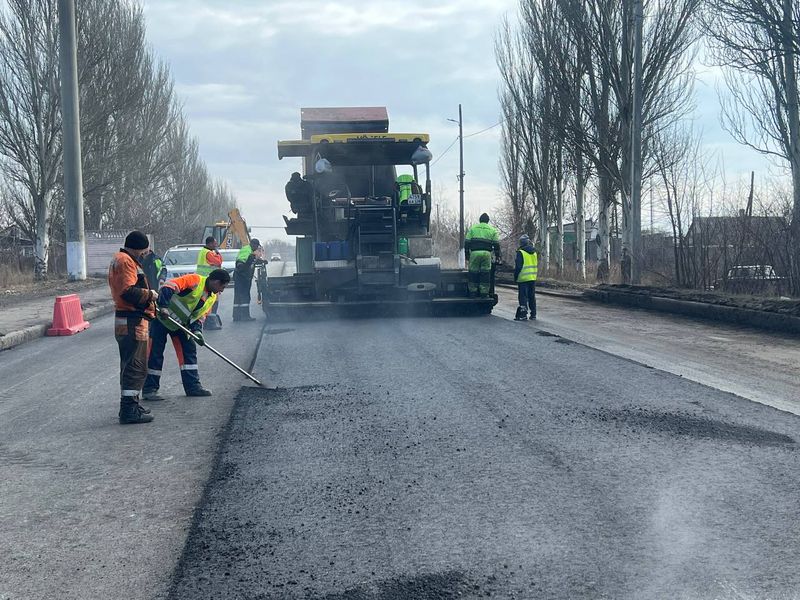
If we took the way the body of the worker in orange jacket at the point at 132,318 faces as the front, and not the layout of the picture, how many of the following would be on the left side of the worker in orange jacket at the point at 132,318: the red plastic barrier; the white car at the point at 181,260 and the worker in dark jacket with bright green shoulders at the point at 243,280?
3

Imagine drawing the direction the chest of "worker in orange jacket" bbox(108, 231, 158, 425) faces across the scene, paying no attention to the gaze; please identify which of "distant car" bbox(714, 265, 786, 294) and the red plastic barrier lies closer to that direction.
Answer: the distant car

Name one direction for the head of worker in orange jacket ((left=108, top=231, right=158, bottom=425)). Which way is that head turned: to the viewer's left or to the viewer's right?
to the viewer's right

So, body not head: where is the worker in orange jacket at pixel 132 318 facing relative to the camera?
to the viewer's right

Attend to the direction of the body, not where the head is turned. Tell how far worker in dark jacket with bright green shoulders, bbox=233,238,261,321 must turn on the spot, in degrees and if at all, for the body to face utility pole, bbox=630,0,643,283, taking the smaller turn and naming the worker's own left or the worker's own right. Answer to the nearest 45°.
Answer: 0° — they already face it

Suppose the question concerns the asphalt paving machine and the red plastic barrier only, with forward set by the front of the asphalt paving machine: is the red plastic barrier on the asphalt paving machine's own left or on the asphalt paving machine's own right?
on the asphalt paving machine's own left

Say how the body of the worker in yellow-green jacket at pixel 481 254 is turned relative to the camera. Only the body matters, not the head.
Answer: away from the camera

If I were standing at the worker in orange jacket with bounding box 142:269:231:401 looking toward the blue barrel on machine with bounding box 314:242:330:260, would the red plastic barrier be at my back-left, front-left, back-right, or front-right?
front-left

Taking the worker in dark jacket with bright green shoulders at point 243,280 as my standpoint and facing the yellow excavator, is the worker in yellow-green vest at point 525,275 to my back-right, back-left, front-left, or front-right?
back-right

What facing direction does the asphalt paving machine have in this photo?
away from the camera

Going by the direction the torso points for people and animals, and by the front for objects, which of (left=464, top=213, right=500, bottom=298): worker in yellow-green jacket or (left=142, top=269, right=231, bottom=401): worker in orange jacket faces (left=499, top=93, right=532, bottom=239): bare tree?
the worker in yellow-green jacket

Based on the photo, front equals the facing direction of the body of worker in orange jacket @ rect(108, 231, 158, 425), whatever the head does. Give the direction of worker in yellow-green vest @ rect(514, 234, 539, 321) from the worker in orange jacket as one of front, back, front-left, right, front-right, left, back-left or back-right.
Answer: front-left

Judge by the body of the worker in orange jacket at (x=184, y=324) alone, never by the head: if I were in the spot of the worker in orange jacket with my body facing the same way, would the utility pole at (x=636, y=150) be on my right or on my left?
on my left
